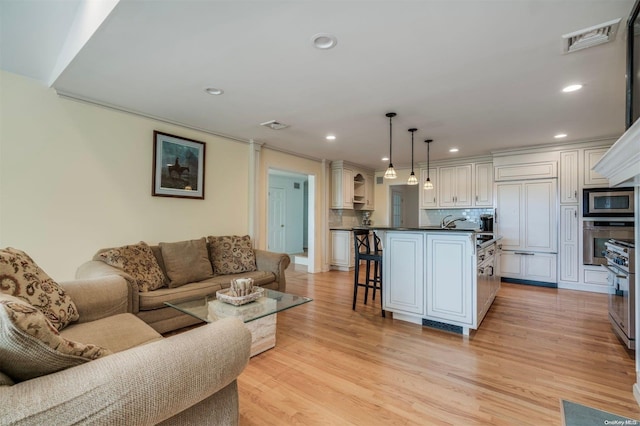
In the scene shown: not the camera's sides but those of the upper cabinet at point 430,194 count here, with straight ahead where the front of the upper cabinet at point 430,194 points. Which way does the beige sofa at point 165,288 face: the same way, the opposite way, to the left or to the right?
to the left

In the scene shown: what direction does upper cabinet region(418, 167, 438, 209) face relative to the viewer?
toward the camera

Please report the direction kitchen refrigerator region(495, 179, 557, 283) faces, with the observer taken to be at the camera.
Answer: facing the viewer

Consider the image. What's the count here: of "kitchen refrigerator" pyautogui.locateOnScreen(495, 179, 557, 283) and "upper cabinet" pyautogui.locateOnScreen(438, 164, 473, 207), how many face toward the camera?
2

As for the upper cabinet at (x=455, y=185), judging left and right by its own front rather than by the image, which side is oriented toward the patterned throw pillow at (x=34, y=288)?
front

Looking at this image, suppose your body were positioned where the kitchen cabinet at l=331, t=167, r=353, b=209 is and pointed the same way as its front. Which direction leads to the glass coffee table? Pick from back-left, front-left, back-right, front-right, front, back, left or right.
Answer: front-right

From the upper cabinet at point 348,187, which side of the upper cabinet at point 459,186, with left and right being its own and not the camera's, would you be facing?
right

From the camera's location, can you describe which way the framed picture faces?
facing the viewer and to the right of the viewer

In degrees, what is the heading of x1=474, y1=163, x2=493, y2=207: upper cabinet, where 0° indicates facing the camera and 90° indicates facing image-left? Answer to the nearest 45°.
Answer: approximately 0°
